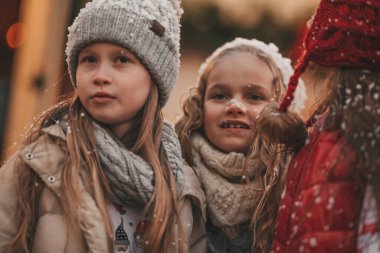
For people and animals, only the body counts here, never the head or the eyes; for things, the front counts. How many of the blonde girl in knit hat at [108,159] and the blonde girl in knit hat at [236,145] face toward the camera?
2

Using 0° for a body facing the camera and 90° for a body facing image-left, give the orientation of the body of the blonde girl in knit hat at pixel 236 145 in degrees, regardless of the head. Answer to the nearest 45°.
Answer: approximately 0°

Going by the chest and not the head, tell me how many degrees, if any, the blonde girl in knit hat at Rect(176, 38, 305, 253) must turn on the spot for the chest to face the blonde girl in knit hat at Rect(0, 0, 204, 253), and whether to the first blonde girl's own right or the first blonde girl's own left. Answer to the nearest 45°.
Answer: approximately 45° to the first blonde girl's own right

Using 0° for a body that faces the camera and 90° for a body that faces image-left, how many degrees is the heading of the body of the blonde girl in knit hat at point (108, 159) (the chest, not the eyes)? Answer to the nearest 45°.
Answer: approximately 0°

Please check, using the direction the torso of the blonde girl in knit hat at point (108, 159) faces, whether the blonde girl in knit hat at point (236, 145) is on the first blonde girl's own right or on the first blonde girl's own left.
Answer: on the first blonde girl's own left
